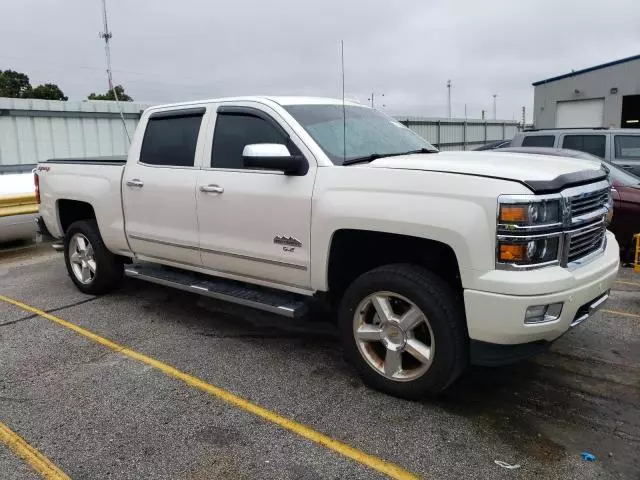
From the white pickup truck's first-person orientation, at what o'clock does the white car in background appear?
The white car in background is roughly at 6 o'clock from the white pickup truck.

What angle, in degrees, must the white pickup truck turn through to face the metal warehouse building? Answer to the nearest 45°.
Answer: approximately 90° to its left

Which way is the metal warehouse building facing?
toward the camera

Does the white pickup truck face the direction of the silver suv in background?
no

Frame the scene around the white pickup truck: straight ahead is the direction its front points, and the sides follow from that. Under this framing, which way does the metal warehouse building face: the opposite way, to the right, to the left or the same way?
to the right

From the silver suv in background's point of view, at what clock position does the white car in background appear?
The white car in background is roughly at 5 o'clock from the silver suv in background.

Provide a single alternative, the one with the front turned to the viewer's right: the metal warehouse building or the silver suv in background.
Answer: the silver suv in background

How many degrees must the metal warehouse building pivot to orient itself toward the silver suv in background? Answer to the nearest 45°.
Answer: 0° — it already faces it

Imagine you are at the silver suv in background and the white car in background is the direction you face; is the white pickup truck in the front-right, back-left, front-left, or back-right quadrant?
front-left

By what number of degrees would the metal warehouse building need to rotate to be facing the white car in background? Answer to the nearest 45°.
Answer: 0° — it already faces it

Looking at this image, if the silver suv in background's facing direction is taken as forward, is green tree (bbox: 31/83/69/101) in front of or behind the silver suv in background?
behind

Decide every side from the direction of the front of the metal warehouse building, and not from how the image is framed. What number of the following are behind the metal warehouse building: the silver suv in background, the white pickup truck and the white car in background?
0

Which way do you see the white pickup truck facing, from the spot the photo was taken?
facing the viewer and to the right of the viewer

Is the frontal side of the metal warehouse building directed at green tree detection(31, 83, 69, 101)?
no
